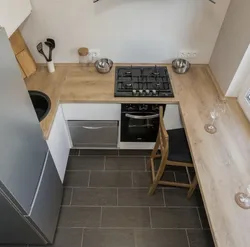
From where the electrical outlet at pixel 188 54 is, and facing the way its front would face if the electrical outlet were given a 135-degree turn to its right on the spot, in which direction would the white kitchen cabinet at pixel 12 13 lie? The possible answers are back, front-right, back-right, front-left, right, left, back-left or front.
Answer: left

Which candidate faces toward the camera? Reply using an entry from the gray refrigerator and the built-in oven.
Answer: the built-in oven

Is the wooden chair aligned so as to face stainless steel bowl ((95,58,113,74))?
no

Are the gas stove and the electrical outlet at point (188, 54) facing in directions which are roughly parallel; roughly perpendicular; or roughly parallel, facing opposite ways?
roughly parallel

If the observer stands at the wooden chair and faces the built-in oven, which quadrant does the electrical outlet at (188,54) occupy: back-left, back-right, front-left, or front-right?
front-right

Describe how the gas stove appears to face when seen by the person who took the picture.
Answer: facing the viewer

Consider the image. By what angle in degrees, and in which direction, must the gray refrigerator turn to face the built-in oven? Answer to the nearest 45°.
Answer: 0° — it already faces it

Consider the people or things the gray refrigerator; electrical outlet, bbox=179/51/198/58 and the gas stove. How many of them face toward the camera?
2

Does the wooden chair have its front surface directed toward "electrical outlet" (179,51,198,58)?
no

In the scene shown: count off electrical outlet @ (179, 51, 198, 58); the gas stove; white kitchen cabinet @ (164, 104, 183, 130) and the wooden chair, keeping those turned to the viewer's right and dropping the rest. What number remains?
1

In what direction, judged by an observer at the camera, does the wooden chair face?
facing to the right of the viewer

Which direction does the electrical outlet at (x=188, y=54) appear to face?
toward the camera

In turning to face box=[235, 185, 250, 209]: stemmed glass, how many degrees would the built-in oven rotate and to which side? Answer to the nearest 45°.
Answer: approximately 45° to its left

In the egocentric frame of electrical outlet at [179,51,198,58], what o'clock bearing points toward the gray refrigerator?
The gray refrigerator is roughly at 1 o'clock from the electrical outlet.

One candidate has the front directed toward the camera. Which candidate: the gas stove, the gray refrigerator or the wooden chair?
the gas stove

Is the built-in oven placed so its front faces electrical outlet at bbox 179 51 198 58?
no

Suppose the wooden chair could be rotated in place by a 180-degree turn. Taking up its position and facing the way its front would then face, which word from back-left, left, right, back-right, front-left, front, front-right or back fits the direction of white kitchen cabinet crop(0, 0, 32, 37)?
front
